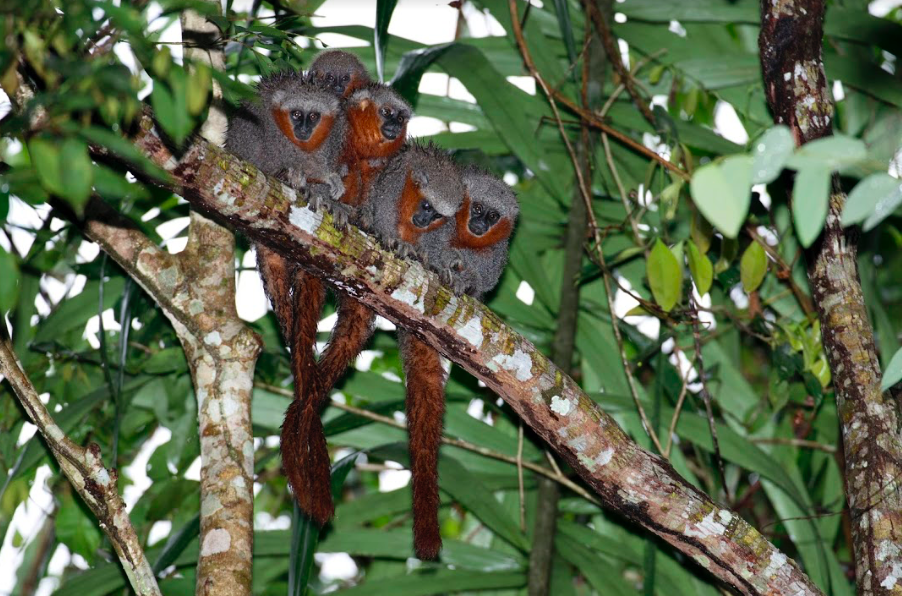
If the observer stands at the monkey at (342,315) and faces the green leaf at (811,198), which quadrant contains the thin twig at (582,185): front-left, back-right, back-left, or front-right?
front-left

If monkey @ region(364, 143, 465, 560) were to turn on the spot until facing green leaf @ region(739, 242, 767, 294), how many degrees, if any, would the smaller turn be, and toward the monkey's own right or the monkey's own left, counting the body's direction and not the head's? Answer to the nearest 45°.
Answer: approximately 45° to the monkey's own left

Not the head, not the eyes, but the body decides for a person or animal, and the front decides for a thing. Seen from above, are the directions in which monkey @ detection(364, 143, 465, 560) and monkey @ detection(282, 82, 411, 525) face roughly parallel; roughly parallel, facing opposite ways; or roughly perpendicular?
roughly parallel

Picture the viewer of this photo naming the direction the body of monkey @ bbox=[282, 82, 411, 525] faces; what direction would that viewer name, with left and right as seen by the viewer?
facing the viewer and to the right of the viewer

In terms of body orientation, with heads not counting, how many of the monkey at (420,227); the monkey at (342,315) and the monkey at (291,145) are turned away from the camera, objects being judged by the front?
0

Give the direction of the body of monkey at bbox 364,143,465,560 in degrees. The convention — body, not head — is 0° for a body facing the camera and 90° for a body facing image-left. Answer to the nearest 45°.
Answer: approximately 315°

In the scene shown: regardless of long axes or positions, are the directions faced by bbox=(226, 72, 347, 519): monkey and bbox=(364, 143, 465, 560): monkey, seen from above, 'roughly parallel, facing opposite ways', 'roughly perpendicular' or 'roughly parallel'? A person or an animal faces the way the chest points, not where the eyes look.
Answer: roughly parallel
